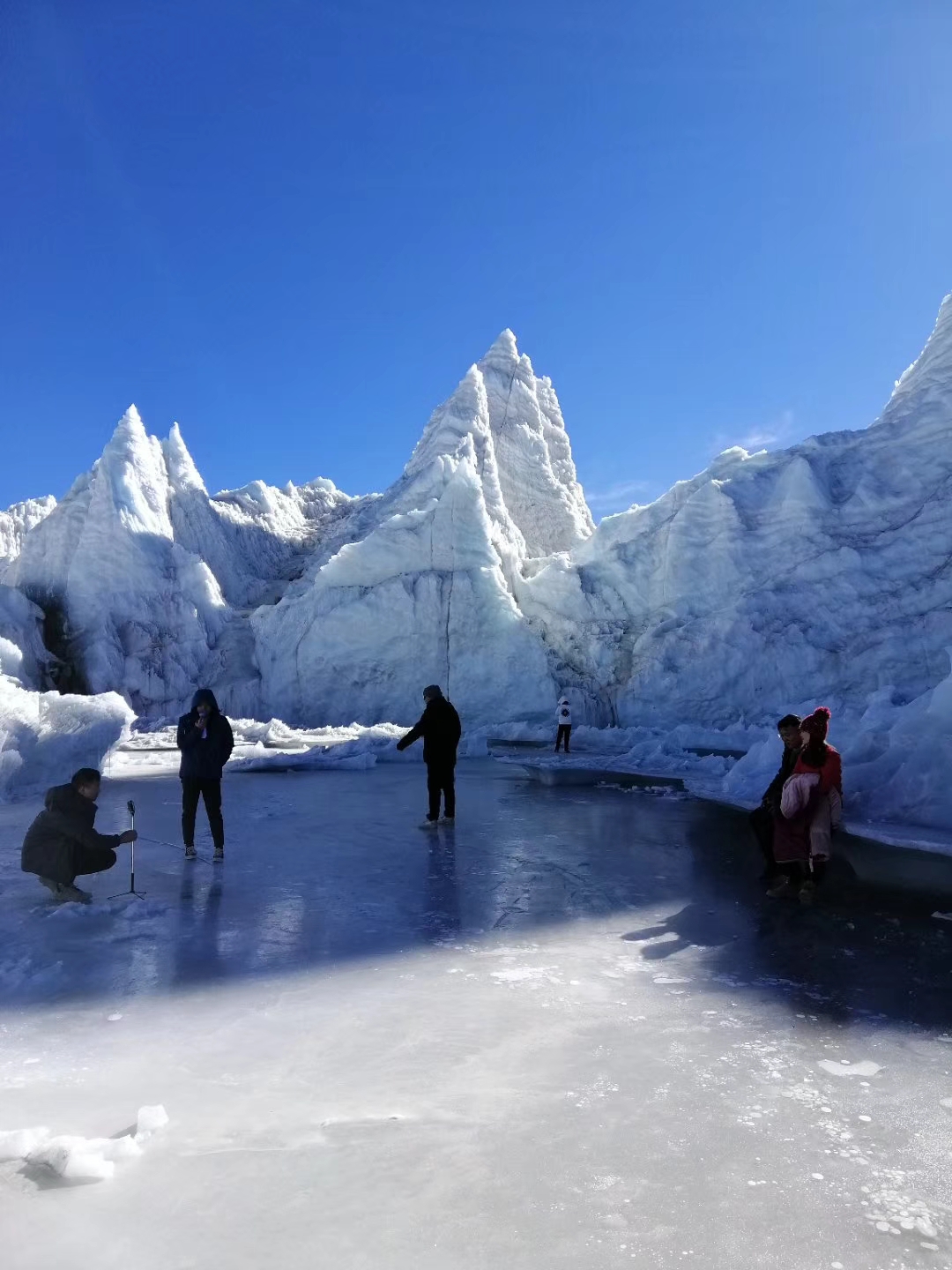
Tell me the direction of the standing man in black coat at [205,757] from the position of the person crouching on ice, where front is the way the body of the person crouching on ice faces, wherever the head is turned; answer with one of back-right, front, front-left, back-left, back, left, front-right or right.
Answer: front-left

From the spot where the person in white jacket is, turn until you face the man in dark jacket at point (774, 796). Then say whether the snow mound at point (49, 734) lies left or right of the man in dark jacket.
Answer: right

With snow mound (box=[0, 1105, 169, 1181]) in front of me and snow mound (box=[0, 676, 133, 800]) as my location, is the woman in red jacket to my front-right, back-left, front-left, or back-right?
front-left

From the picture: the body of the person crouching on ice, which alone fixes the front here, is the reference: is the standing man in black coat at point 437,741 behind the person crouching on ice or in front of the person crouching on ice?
in front

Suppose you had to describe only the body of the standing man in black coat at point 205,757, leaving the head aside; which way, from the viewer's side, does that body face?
toward the camera

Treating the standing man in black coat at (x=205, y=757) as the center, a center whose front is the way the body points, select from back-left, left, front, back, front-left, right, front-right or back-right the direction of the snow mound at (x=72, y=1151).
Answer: front

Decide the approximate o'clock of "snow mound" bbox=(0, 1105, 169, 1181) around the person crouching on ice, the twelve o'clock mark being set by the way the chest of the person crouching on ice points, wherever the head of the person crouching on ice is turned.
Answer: The snow mound is roughly at 3 o'clock from the person crouching on ice.

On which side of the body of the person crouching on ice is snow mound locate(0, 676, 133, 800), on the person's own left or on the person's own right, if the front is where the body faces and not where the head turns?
on the person's own left

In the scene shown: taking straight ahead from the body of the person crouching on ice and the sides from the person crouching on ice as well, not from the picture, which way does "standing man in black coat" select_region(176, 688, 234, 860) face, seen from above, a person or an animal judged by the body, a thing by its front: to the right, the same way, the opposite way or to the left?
to the right

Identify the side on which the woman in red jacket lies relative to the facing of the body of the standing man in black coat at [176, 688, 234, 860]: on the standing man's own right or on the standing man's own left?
on the standing man's own left

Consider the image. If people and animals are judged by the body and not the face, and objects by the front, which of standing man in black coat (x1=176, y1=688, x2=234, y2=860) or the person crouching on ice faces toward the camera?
the standing man in black coat

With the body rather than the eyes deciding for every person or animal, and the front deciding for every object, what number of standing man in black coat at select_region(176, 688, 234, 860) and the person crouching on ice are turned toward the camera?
1

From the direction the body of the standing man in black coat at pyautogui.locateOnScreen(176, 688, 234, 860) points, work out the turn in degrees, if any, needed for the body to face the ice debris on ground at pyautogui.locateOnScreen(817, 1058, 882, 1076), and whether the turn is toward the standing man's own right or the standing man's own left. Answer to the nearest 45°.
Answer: approximately 45° to the standing man's own left

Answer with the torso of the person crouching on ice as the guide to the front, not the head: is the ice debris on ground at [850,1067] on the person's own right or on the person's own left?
on the person's own right

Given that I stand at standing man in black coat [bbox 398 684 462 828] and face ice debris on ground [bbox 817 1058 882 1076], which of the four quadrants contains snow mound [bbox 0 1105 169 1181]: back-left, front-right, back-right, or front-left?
front-right

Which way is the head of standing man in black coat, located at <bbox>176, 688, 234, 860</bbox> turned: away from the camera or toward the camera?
toward the camera

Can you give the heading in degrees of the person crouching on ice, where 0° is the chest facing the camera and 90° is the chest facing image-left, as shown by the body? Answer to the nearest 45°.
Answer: approximately 270°
